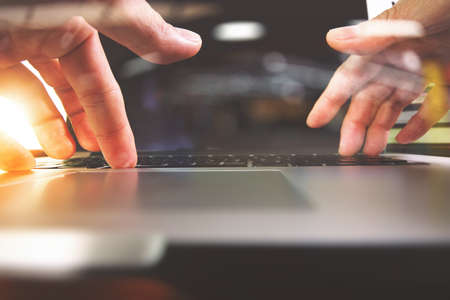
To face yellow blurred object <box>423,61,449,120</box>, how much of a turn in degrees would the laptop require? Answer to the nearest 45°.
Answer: approximately 135° to its left

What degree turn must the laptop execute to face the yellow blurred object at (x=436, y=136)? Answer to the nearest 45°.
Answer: approximately 135° to its left

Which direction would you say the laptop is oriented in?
toward the camera
